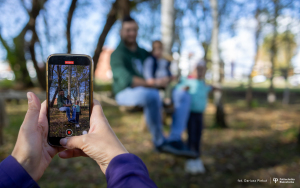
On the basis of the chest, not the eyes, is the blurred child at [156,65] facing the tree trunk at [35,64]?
no

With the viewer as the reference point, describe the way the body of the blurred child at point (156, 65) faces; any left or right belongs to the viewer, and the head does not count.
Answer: facing the viewer and to the right of the viewer

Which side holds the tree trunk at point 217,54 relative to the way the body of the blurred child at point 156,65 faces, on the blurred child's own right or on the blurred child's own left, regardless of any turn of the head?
on the blurred child's own left

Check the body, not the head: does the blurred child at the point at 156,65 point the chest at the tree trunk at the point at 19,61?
no
